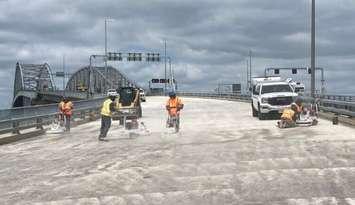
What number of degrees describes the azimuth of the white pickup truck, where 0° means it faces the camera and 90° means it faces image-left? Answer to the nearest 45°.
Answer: approximately 0°

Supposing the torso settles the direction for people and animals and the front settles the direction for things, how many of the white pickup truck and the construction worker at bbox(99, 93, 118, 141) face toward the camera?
1

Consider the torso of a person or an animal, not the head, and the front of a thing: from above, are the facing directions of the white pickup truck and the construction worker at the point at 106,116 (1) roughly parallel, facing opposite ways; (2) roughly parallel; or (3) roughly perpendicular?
roughly perpendicular

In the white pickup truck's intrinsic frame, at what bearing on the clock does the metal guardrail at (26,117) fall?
The metal guardrail is roughly at 2 o'clock from the white pickup truck.
